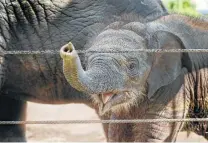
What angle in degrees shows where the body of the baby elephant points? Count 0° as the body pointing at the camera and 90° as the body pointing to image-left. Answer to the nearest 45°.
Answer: approximately 45°
